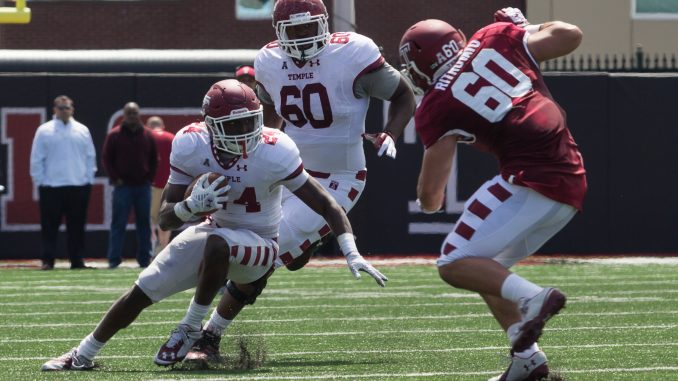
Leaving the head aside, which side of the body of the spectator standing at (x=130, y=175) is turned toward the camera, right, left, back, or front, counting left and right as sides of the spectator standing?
front

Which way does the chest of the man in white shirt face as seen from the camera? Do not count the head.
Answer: toward the camera

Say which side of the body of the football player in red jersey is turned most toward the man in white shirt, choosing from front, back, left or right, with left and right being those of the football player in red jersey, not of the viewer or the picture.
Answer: front

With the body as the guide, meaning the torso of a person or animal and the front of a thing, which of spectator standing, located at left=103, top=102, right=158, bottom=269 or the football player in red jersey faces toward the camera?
the spectator standing

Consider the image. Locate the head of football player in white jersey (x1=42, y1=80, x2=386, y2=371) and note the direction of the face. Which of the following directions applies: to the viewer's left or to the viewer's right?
to the viewer's right

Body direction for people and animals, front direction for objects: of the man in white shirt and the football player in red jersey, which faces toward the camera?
the man in white shirt

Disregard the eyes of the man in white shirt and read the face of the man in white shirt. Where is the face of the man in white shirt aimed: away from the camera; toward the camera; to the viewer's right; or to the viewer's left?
toward the camera

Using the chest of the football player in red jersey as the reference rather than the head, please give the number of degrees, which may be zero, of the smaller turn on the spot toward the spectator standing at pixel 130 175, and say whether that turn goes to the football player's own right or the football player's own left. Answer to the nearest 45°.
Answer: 0° — they already face them

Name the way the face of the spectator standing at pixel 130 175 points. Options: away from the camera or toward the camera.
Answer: toward the camera

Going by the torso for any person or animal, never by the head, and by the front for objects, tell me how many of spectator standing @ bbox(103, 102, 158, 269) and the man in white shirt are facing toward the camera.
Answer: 2

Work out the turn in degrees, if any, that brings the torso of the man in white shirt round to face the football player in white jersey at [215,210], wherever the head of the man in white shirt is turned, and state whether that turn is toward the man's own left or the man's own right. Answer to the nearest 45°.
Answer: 0° — they already face them

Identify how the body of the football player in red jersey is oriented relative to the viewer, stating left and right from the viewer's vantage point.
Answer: facing away from the viewer and to the left of the viewer

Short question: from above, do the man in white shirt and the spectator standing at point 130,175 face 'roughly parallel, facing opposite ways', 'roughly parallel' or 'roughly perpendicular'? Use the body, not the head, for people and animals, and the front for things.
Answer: roughly parallel
